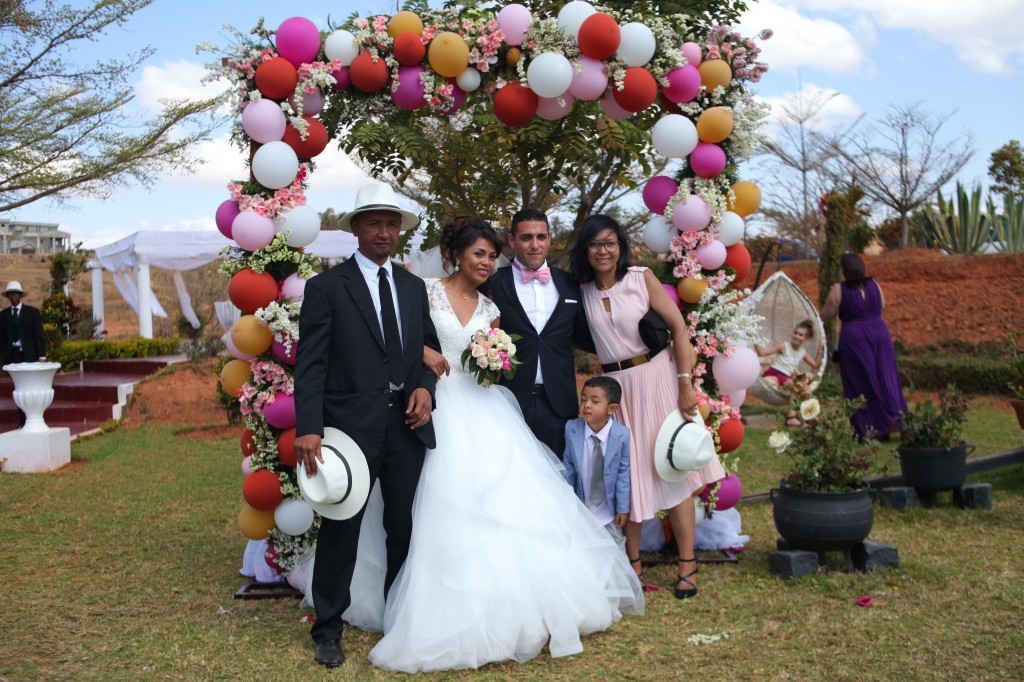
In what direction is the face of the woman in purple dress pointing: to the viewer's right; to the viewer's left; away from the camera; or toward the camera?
away from the camera

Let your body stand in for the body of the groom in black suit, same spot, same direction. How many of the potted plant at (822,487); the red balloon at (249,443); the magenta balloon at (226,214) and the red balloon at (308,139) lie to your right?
3

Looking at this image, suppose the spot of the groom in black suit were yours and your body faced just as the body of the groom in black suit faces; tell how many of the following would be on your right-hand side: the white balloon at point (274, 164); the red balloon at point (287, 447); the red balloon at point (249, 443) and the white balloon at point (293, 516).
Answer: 4

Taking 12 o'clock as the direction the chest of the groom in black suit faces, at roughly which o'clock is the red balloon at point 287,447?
The red balloon is roughly at 3 o'clock from the groom in black suit.

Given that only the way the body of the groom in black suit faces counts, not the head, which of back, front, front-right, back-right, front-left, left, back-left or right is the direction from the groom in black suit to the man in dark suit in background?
back-right

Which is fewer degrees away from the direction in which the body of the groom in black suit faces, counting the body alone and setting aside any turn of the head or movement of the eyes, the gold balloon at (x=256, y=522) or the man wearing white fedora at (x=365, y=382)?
the man wearing white fedora

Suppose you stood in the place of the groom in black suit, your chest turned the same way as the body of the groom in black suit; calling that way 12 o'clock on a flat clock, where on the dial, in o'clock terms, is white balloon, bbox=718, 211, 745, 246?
The white balloon is roughly at 8 o'clock from the groom in black suit.

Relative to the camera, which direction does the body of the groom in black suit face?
toward the camera

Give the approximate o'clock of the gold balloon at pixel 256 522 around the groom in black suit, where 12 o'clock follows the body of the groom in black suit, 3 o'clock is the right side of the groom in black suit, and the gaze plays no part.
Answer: The gold balloon is roughly at 3 o'clock from the groom in black suit.

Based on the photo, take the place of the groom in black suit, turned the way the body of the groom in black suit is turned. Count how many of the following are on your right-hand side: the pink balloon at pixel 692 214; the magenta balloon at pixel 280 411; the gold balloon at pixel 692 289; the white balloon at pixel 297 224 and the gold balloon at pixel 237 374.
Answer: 3

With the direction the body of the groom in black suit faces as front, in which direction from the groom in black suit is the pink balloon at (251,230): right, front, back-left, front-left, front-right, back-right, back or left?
right

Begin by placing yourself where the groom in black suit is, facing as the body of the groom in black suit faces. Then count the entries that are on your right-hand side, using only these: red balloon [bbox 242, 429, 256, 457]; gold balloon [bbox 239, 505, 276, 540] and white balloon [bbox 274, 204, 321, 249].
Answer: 3
